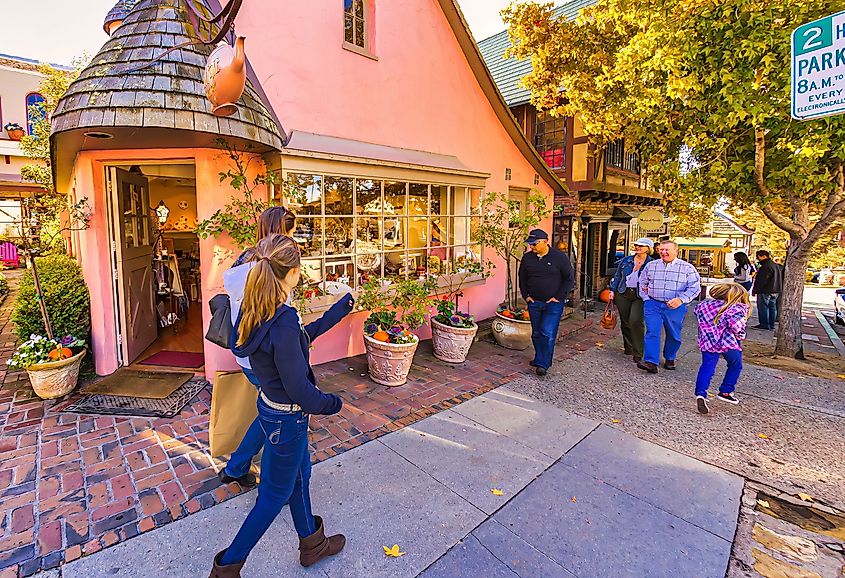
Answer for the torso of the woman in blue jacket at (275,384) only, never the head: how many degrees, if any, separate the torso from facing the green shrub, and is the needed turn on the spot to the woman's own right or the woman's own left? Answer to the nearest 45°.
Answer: approximately 90° to the woman's own left

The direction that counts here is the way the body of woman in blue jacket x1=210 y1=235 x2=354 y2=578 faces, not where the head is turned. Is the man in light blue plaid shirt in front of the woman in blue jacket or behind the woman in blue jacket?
in front

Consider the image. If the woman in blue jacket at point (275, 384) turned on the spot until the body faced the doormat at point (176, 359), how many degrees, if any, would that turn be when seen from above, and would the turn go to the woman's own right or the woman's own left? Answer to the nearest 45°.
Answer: approximately 45° to the woman's own left

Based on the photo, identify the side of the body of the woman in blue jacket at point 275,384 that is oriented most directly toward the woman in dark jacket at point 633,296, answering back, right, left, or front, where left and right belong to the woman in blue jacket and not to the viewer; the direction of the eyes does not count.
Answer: front

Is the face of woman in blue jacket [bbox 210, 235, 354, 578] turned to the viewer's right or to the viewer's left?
to the viewer's right

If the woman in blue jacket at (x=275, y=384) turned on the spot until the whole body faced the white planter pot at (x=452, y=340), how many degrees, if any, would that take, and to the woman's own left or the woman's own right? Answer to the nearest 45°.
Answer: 0° — they already face it

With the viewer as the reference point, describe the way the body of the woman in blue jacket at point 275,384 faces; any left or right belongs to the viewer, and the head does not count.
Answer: facing away from the viewer and to the right of the viewer

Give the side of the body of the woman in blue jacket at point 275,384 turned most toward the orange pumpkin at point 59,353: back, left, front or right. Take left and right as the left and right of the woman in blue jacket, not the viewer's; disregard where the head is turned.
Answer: left

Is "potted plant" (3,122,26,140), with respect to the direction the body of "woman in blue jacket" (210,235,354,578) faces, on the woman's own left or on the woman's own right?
on the woman's own left

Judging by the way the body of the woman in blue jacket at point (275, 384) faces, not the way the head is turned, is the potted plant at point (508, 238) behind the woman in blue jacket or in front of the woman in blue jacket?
in front

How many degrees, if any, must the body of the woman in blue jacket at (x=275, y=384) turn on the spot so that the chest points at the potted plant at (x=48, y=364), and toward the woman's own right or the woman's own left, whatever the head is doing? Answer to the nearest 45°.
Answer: approximately 90° to the woman's own left

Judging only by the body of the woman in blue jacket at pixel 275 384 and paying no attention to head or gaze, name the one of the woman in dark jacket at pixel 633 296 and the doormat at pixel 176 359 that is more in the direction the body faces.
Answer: the woman in dark jacket
